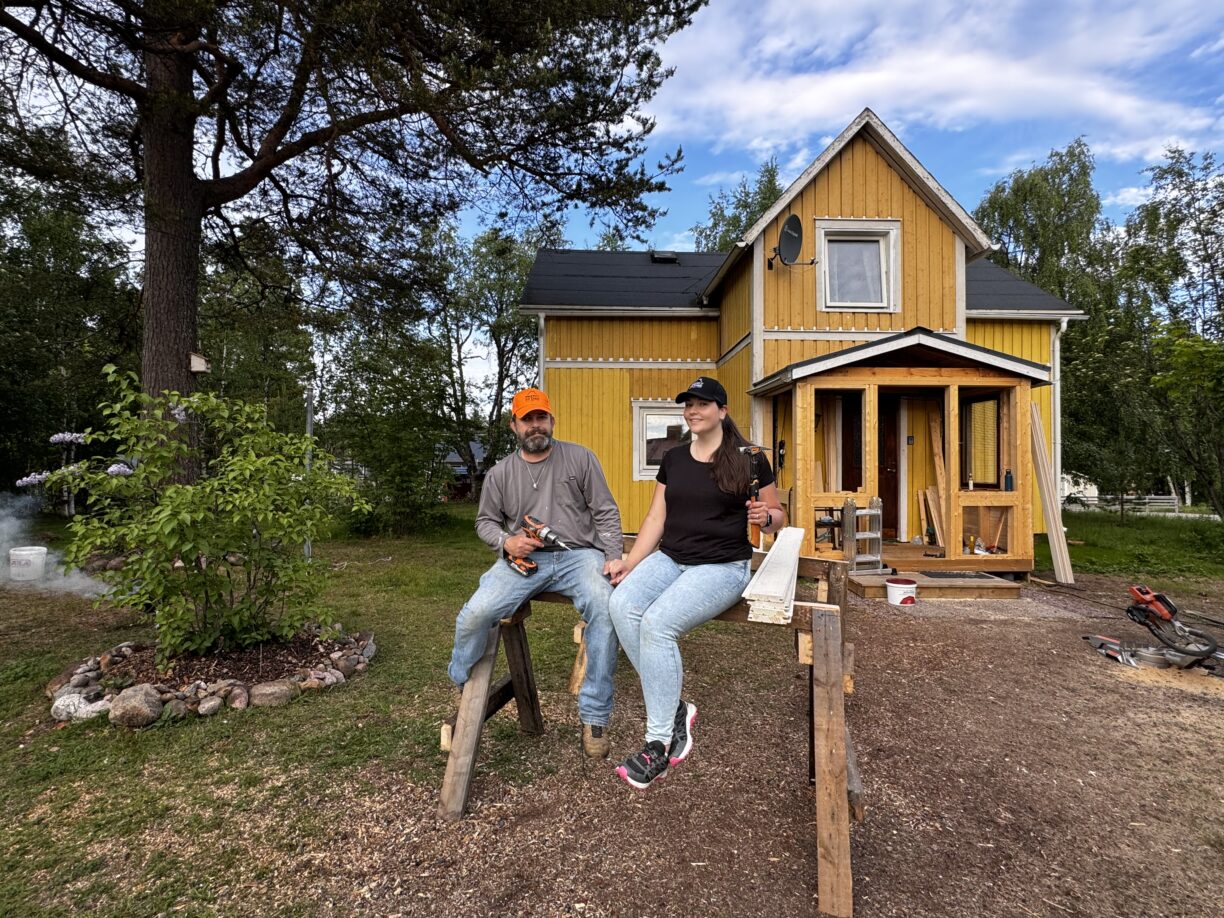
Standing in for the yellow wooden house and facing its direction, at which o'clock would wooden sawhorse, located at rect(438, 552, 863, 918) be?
The wooden sawhorse is roughly at 12 o'clock from the yellow wooden house.

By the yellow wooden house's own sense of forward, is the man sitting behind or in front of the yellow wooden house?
in front

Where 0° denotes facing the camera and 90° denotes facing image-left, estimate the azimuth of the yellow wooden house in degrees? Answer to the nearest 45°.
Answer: approximately 0°

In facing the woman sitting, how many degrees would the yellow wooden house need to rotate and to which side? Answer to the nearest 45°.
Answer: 0° — it already faces them

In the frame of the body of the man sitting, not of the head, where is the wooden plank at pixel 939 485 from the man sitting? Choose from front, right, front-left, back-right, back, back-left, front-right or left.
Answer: back-left

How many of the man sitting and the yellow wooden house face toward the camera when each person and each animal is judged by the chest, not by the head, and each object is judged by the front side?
2

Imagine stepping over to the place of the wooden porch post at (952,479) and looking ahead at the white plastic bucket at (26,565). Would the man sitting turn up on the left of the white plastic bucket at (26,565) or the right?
left

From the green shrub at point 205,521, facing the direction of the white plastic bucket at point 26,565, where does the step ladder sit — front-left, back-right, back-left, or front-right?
back-right

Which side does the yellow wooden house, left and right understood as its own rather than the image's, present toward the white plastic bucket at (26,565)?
right

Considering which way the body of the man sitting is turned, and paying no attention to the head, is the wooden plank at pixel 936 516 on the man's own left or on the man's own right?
on the man's own left
